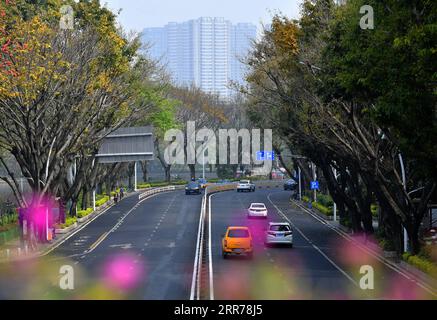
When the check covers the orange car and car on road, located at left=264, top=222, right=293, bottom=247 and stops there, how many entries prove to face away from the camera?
2

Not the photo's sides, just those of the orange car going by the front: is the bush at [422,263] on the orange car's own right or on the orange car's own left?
on the orange car's own right

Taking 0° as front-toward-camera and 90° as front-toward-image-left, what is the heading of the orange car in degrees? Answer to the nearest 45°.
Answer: approximately 180°

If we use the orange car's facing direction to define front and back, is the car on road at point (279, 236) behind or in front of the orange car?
in front

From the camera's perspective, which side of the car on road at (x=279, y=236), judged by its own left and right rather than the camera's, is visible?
back

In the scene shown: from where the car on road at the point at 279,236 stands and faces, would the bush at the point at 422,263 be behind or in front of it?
behind
